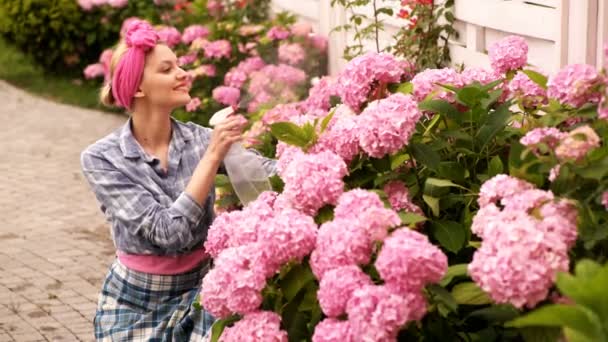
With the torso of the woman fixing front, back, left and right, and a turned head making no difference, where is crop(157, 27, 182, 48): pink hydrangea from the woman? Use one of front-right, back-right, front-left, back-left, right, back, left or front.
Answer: back-left

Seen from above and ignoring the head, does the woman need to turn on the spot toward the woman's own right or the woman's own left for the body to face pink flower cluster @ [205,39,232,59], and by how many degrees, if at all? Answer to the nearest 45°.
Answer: approximately 135° to the woman's own left

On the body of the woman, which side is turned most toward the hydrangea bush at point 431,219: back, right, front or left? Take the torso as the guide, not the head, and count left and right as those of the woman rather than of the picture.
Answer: front

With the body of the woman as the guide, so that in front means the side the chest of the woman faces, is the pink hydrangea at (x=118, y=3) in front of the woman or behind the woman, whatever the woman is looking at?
behind

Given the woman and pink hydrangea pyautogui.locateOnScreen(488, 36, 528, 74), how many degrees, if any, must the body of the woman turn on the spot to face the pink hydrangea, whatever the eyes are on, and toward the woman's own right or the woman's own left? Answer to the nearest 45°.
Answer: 0° — they already face it

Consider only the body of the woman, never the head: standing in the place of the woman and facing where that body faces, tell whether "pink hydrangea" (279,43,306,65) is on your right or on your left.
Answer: on your left

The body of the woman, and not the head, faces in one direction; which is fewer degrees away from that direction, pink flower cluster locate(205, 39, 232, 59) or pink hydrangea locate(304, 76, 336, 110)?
the pink hydrangea

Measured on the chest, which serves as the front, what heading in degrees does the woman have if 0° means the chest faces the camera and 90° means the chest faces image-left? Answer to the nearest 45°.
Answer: approximately 315°
